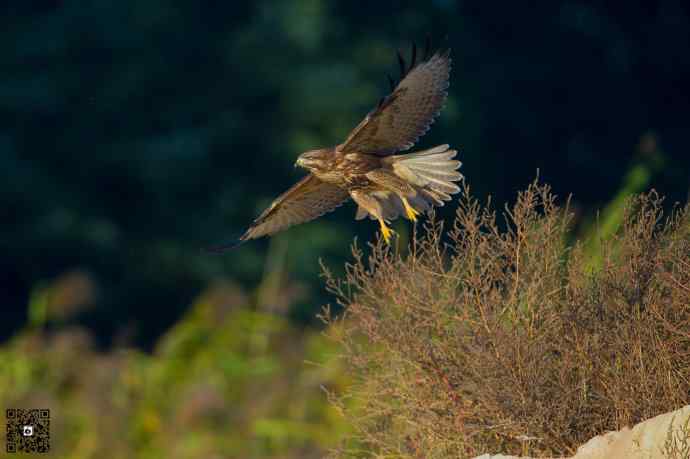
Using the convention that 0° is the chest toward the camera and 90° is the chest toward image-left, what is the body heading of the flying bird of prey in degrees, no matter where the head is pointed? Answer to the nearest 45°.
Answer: approximately 90°

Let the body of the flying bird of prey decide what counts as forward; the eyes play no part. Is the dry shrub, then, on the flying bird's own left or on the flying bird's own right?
on the flying bird's own left
